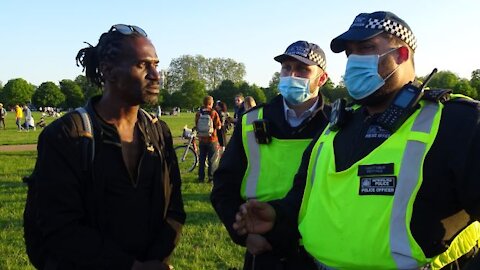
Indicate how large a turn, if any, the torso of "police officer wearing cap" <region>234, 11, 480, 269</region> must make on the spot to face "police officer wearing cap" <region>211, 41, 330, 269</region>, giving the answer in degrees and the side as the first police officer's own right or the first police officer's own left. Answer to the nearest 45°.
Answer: approximately 90° to the first police officer's own right

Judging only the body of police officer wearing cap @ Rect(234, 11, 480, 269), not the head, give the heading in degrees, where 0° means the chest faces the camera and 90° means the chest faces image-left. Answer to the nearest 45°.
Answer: approximately 45°

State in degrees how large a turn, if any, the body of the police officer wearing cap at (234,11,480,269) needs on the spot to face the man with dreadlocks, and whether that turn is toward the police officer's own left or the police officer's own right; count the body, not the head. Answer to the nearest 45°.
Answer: approximately 45° to the police officer's own right

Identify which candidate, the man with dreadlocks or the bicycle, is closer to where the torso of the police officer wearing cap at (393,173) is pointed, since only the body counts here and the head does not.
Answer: the man with dreadlocks

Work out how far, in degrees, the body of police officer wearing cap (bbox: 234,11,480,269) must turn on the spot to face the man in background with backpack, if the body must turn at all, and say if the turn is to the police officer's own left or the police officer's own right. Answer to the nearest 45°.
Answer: approximately 90° to the police officer's own right

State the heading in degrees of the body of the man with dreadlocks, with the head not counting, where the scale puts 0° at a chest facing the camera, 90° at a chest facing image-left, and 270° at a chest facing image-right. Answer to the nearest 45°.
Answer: approximately 315°

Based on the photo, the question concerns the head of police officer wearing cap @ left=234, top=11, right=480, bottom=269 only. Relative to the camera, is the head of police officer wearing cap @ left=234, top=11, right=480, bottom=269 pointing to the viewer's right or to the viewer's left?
to the viewer's left

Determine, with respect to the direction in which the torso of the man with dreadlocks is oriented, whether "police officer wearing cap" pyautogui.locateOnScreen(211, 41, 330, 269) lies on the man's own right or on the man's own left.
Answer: on the man's own left

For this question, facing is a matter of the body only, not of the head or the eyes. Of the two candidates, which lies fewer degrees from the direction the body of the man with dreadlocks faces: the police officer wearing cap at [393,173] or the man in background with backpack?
the police officer wearing cap

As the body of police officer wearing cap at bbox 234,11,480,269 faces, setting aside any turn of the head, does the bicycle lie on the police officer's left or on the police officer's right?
on the police officer's right
